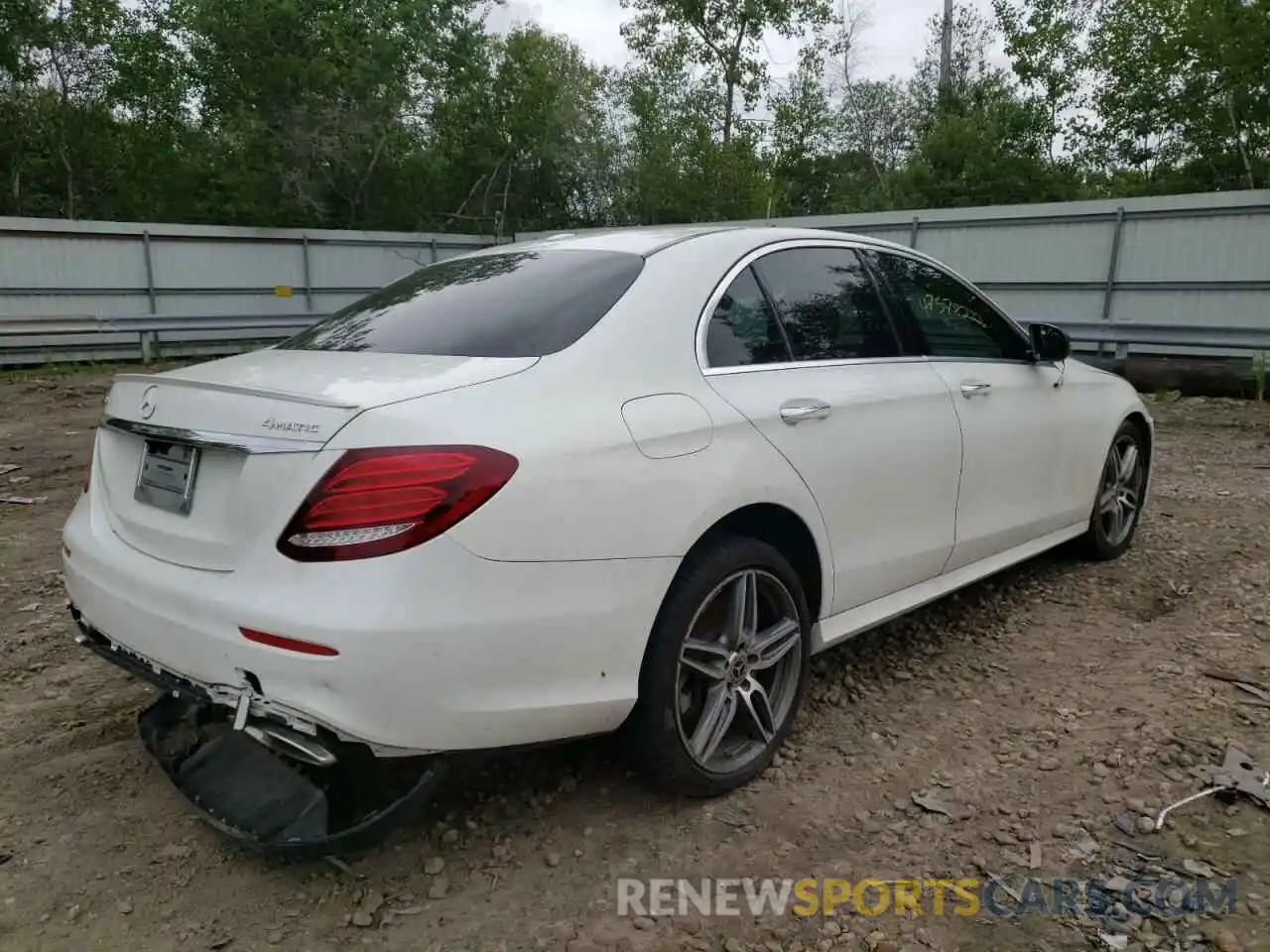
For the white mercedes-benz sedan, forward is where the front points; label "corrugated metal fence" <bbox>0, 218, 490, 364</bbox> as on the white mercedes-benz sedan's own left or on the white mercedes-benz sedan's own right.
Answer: on the white mercedes-benz sedan's own left

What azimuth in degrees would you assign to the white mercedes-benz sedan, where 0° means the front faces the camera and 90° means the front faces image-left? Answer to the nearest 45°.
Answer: approximately 225°
